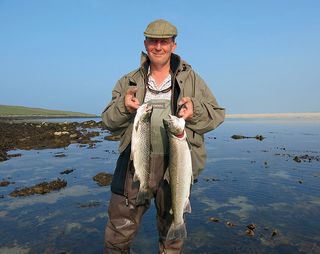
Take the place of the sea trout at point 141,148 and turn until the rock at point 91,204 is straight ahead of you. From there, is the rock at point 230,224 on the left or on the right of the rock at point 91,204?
right

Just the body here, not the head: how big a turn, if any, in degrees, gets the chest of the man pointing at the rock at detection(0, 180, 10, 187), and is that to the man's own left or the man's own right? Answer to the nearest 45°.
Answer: approximately 135° to the man's own right

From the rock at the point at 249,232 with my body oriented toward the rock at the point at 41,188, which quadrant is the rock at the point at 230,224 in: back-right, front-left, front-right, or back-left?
front-right

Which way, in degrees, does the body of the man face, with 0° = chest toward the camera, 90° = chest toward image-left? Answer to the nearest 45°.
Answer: approximately 0°

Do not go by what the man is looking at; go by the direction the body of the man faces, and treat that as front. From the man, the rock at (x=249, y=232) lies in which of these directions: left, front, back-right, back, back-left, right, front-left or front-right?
back-left

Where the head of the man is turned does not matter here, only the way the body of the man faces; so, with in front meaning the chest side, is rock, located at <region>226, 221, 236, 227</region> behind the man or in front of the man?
behind

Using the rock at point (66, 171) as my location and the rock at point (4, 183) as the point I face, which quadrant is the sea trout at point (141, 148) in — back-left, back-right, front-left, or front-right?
front-left

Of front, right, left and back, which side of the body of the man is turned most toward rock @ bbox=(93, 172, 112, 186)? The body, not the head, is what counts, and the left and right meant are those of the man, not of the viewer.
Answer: back
